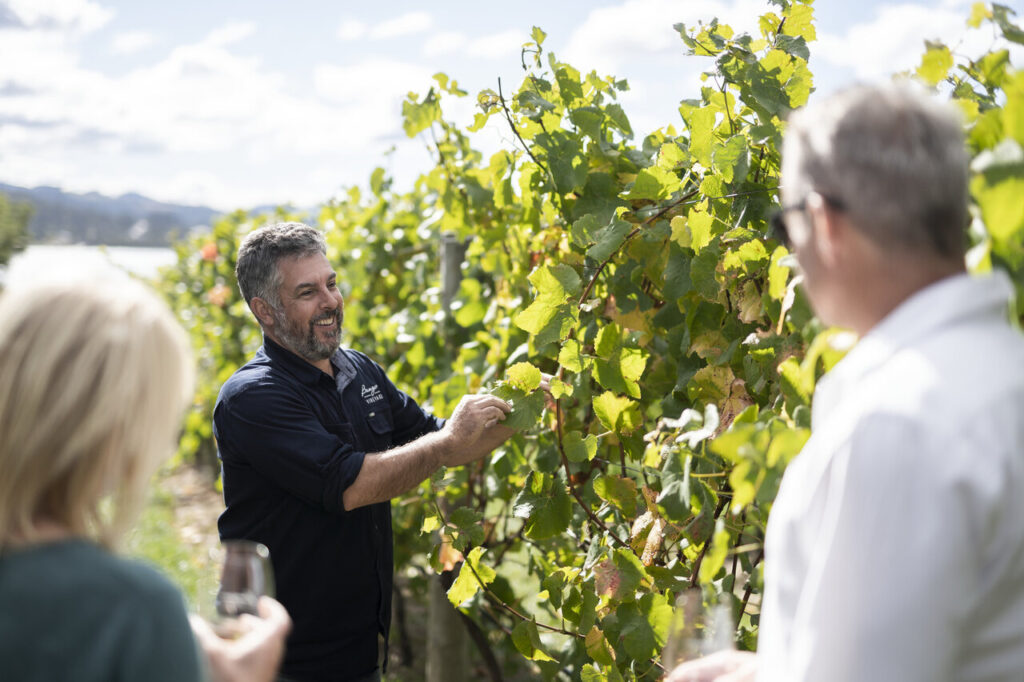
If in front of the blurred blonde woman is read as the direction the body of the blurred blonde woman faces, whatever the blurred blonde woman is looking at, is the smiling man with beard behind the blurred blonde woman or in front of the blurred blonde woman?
in front

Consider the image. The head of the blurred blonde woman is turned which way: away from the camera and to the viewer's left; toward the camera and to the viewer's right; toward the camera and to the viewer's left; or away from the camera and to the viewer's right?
away from the camera and to the viewer's right

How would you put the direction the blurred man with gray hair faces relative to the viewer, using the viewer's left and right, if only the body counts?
facing away from the viewer and to the left of the viewer

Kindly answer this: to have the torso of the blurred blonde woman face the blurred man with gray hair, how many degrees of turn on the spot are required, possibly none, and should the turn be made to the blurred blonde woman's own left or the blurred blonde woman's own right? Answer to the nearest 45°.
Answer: approximately 90° to the blurred blonde woman's own right

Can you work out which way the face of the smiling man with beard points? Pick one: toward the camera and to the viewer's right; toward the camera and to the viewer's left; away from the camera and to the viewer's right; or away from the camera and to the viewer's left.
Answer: toward the camera and to the viewer's right

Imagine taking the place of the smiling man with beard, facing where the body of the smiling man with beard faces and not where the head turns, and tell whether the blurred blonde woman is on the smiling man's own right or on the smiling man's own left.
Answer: on the smiling man's own right

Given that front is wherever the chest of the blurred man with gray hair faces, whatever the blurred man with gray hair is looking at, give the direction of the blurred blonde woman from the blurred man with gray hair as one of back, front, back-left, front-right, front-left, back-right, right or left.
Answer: front-left

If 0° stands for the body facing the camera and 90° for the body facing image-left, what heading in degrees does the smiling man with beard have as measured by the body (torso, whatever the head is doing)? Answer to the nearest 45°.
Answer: approximately 315°

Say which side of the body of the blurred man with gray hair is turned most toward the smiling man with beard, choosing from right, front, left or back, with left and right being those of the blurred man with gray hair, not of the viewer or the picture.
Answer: front

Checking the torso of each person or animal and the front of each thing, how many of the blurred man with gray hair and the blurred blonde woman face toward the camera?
0

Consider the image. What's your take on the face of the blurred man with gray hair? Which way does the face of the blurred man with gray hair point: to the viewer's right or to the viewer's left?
to the viewer's left

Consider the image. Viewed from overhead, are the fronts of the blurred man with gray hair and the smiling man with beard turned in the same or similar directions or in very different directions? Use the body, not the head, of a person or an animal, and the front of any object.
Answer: very different directions

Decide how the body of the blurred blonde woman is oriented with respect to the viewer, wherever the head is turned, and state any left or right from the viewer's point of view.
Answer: facing away from the viewer and to the right of the viewer
